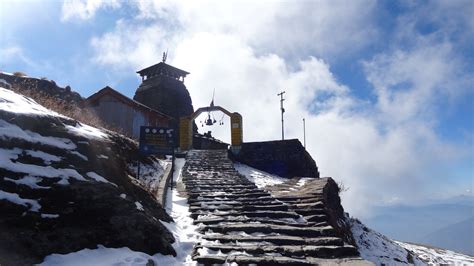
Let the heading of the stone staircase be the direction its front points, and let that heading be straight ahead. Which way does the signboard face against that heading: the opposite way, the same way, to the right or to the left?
the same way

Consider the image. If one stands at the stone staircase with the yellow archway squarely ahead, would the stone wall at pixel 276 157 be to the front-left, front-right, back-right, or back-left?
front-right

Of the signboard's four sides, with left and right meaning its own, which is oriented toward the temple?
back

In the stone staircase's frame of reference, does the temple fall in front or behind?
behind

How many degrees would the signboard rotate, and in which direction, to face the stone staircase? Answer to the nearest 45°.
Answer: approximately 45° to its left

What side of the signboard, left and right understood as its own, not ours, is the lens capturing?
front

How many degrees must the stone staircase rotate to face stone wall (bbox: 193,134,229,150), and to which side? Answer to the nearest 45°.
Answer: approximately 180°

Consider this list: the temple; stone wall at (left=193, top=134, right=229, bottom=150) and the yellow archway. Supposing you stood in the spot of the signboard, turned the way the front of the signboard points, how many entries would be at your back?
3

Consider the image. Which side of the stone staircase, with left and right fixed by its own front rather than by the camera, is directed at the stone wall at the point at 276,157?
back

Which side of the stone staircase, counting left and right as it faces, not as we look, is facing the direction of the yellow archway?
back

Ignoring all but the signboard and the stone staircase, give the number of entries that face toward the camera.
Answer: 2

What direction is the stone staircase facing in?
toward the camera

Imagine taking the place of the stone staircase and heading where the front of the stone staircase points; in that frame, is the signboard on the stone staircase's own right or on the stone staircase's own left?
on the stone staircase's own right
